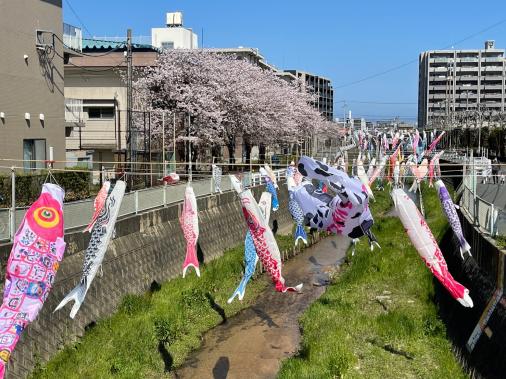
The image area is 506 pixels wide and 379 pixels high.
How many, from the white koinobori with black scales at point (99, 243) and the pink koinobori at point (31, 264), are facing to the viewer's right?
2

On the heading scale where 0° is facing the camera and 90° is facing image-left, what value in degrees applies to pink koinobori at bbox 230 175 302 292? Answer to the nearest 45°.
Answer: approximately 90°

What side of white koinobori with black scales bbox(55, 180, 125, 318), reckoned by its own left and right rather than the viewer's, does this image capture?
right

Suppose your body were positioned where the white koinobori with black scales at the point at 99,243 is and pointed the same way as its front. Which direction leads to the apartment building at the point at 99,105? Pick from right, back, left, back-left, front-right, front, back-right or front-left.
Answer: left

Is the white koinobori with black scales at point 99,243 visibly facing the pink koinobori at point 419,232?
yes

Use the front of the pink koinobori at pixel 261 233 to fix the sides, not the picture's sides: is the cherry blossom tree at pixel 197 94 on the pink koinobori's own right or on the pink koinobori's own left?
on the pink koinobori's own right

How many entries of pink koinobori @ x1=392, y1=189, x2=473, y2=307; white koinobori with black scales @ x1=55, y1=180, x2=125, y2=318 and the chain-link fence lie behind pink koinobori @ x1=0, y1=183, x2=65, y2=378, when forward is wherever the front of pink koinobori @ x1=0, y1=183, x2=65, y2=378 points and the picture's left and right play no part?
0

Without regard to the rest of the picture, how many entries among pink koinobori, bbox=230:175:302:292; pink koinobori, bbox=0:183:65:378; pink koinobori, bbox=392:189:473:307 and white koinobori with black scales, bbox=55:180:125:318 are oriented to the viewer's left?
2

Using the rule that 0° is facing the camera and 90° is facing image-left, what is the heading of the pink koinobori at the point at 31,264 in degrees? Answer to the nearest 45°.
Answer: approximately 270°

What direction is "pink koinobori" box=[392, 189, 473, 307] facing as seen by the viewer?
to the viewer's left
